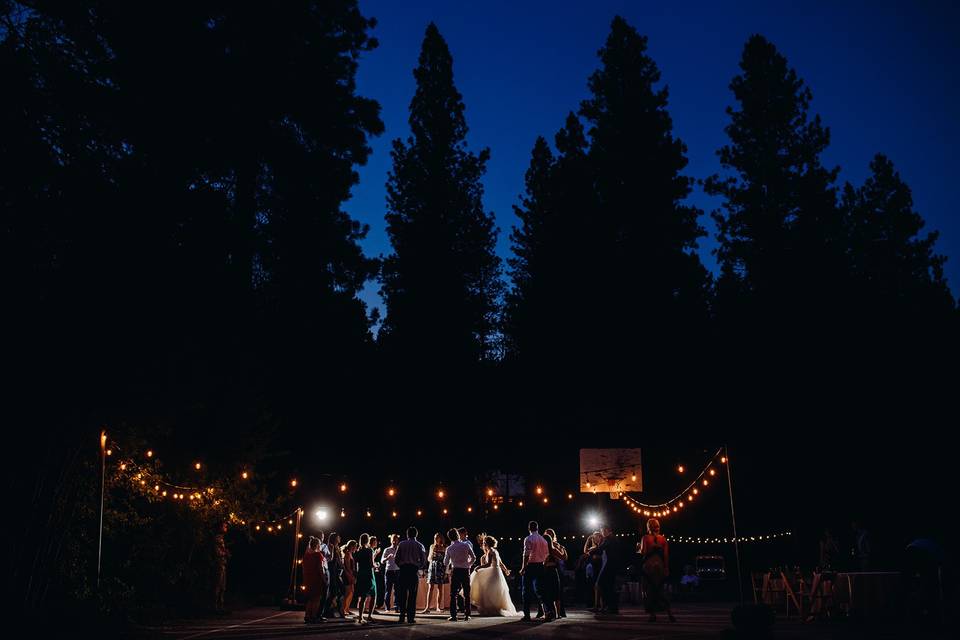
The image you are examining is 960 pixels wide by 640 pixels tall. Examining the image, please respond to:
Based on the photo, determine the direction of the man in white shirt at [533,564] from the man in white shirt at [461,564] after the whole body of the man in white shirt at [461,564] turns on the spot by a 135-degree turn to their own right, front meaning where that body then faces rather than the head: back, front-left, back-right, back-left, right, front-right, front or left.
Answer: front

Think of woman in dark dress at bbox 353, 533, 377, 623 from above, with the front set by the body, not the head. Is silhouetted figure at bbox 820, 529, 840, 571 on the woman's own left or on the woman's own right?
on the woman's own right

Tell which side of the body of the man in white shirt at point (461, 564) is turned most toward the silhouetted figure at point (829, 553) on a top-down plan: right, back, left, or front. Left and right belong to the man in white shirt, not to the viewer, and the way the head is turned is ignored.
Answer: right

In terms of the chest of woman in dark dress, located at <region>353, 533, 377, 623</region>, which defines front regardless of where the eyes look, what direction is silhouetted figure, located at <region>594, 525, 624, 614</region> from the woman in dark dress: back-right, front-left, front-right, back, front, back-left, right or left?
front-right

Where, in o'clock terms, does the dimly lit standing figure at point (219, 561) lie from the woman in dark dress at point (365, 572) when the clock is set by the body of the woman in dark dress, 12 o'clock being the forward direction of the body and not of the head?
The dimly lit standing figure is roughly at 9 o'clock from the woman in dark dress.

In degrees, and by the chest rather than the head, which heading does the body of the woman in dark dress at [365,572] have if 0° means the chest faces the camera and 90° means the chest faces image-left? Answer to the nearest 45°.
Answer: approximately 225°

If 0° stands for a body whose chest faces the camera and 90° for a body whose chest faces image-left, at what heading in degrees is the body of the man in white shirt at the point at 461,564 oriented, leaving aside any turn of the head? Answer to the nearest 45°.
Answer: approximately 180°
